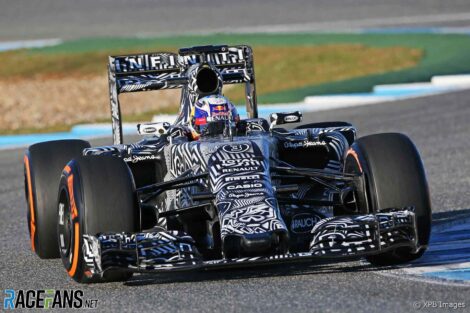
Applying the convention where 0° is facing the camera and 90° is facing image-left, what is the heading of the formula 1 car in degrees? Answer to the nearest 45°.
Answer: approximately 0°
